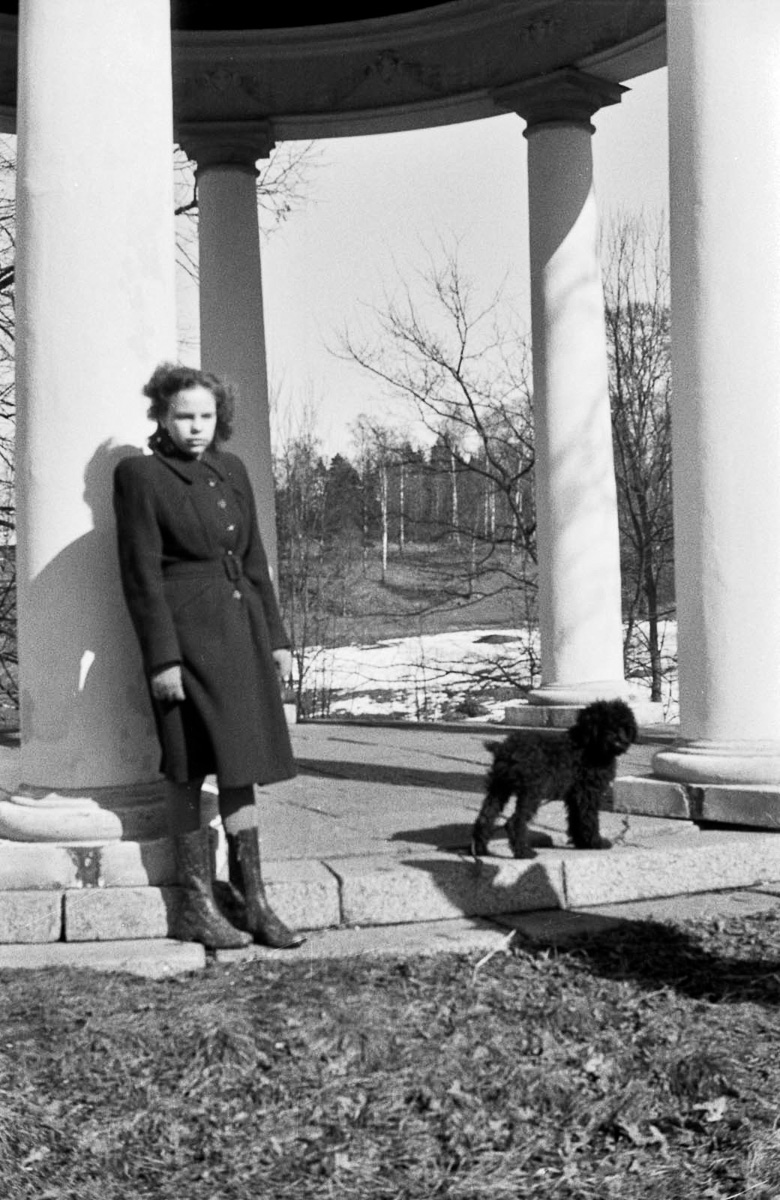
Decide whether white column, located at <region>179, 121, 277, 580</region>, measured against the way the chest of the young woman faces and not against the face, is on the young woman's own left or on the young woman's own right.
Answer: on the young woman's own left

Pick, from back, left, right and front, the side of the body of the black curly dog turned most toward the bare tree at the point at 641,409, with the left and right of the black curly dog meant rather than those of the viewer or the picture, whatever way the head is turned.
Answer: left

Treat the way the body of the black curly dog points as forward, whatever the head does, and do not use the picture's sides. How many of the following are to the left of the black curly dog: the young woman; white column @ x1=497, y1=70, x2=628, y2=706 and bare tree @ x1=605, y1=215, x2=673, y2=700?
2

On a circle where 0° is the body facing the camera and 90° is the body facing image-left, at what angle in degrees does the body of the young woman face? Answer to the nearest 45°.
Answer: approximately 315°

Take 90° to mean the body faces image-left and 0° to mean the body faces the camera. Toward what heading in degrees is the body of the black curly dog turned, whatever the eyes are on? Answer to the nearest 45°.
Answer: approximately 270°

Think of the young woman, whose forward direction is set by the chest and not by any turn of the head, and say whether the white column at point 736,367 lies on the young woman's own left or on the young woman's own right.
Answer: on the young woman's own left
